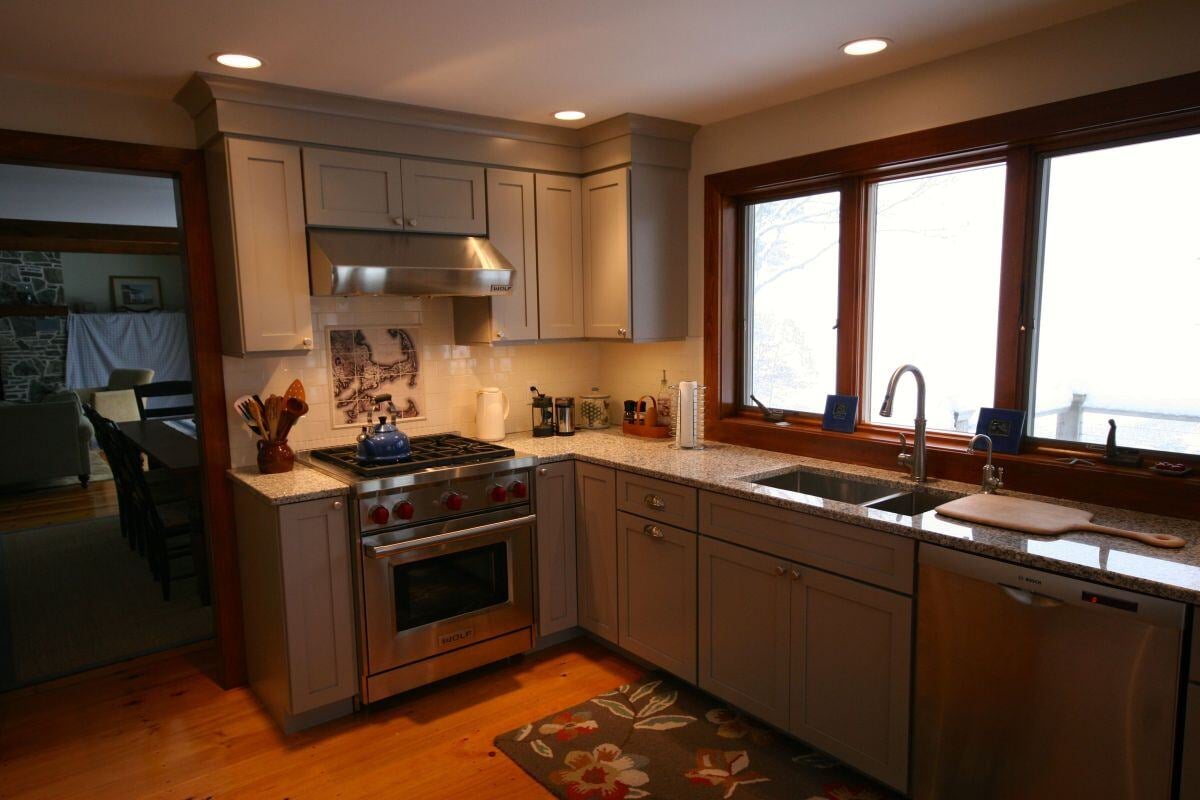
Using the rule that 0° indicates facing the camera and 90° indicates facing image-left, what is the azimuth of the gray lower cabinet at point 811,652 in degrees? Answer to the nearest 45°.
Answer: approximately 45°

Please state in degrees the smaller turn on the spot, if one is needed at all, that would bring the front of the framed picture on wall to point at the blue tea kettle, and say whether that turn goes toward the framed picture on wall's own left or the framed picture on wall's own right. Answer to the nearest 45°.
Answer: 0° — it already faces it

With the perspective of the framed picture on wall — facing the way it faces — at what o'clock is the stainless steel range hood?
The stainless steel range hood is roughly at 12 o'clock from the framed picture on wall.

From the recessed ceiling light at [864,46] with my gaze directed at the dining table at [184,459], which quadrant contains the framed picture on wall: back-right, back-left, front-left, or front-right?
front-right

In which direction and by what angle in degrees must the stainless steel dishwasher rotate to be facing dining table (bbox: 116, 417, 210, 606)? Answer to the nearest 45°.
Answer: approximately 45° to its right

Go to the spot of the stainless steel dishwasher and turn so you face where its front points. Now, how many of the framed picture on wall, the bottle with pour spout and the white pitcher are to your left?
0

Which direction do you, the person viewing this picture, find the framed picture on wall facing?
facing the viewer

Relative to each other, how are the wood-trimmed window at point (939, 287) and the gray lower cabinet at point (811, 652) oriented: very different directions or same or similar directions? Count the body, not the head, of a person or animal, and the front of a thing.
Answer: same or similar directions

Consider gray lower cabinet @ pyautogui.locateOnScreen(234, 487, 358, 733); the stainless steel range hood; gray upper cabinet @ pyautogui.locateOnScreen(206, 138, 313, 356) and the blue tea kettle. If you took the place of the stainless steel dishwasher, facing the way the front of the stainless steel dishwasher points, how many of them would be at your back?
0

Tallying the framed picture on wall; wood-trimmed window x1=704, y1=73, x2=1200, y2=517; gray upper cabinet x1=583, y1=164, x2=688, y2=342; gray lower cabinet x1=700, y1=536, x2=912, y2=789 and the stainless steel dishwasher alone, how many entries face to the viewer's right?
0

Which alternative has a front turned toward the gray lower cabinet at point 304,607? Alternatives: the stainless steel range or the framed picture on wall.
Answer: the framed picture on wall

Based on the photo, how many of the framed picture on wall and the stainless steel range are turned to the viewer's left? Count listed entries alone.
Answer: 0

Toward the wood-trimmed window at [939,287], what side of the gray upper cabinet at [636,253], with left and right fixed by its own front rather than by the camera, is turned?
left

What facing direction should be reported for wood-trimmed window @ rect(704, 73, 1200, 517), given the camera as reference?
facing the viewer and to the left of the viewer

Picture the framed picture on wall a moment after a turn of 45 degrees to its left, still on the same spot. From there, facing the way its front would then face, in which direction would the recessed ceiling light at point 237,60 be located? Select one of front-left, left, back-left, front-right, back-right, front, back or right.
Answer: front-right
